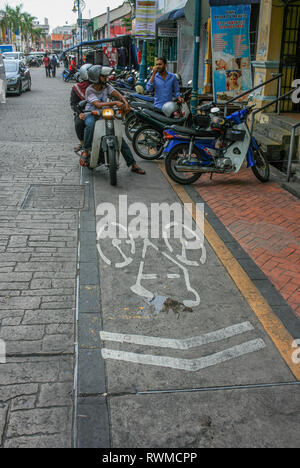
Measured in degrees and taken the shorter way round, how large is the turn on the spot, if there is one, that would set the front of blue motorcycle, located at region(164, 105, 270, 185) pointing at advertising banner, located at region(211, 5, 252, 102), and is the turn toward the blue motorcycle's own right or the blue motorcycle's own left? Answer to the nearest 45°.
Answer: approximately 90° to the blue motorcycle's own left

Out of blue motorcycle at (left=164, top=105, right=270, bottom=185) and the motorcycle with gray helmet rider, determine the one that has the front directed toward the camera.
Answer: the motorcycle with gray helmet rider

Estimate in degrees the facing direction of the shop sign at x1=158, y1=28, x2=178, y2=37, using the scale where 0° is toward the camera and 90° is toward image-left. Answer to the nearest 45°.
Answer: approximately 0°

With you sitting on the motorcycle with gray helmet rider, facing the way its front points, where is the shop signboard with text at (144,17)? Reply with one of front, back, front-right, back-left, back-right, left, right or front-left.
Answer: back

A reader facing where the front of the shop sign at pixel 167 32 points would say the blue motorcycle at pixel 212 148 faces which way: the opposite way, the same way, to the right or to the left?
to the left

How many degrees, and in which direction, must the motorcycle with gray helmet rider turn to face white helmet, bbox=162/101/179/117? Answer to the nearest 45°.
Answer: approximately 135° to its left

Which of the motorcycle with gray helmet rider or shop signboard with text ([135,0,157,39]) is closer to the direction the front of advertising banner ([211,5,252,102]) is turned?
the motorcycle with gray helmet rider

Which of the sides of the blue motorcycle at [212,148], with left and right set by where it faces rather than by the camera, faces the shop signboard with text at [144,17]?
left

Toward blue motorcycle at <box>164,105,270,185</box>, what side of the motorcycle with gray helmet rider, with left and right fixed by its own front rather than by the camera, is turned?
left

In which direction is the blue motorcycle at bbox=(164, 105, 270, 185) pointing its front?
to the viewer's right

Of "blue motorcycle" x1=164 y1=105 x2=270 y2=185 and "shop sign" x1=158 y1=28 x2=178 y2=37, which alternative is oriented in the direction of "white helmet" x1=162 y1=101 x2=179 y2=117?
the shop sign

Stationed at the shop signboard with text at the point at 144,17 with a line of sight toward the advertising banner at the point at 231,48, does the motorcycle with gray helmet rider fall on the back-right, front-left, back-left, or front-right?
front-right

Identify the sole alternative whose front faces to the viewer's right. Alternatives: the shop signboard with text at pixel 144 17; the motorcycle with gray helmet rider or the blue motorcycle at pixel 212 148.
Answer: the blue motorcycle

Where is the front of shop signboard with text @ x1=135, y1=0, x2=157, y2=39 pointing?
toward the camera

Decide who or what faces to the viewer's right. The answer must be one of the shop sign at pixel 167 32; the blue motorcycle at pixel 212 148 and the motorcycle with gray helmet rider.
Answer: the blue motorcycle
